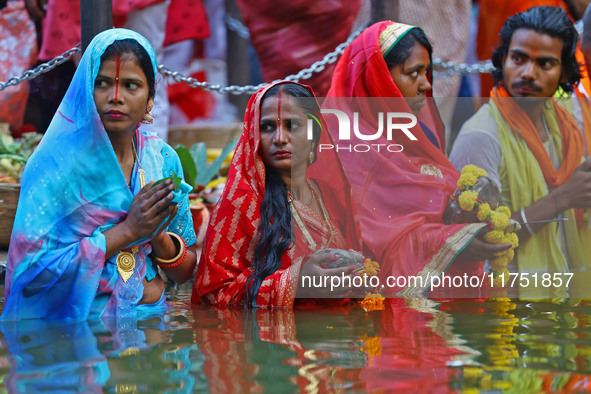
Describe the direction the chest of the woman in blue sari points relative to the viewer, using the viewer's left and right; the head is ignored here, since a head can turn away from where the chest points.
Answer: facing the viewer and to the right of the viewer

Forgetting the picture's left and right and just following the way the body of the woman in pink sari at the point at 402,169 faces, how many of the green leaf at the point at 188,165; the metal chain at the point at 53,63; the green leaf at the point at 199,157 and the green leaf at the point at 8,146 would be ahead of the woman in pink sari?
0

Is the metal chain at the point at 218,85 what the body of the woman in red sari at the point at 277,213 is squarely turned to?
no

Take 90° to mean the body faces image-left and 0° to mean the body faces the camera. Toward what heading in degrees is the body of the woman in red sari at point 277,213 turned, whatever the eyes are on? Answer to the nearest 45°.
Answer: approximately 315°

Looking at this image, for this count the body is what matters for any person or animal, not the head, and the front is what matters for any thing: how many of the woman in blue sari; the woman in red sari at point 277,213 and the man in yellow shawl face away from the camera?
0

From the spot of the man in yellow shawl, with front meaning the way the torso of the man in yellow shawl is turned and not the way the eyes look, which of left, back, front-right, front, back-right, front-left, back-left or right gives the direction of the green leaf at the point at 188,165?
back-right

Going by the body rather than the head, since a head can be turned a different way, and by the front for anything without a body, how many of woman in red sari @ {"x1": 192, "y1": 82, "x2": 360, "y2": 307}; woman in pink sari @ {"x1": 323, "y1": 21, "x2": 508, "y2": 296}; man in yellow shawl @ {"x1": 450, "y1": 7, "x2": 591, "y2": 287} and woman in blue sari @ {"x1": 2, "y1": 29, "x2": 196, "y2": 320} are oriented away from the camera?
0

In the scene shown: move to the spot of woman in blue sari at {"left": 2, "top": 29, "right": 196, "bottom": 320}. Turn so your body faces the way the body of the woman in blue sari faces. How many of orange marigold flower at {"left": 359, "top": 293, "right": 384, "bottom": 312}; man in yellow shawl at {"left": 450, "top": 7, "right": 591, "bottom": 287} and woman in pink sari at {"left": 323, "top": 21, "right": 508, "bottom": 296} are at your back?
0

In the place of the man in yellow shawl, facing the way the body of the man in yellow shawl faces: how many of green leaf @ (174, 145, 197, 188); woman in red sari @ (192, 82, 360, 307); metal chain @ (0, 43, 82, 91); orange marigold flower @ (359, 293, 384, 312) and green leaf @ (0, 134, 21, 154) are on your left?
0

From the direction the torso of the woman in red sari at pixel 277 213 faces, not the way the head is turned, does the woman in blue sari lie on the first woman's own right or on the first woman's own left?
on the first woman's own right

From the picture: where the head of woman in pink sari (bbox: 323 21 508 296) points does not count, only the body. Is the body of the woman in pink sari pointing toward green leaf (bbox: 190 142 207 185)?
no
